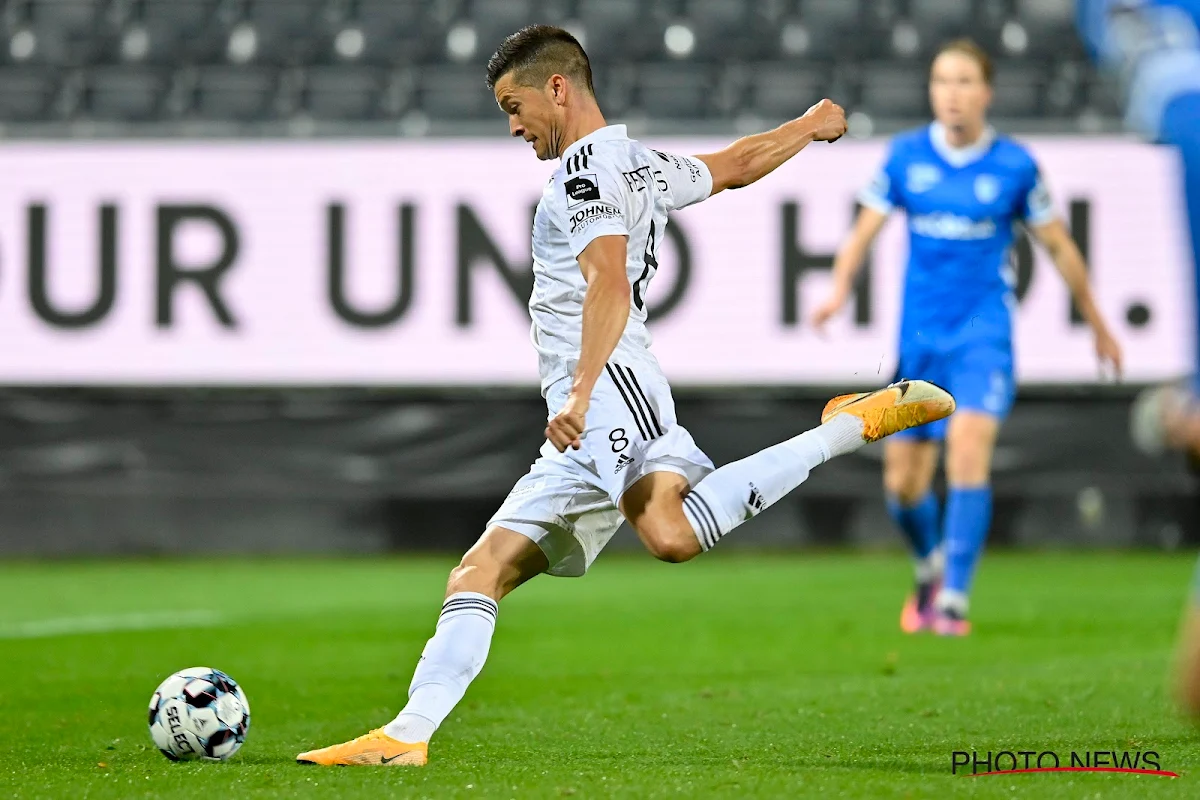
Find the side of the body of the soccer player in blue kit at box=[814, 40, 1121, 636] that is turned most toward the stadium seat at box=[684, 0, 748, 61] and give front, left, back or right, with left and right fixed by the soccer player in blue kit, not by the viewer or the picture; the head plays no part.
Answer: back

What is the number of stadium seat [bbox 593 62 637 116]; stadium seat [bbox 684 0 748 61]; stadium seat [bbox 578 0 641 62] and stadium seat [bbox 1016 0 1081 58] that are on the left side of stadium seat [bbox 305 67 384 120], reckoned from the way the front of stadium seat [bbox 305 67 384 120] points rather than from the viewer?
4

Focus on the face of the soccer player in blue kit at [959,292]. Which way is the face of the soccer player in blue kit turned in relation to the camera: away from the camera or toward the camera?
toward the camera

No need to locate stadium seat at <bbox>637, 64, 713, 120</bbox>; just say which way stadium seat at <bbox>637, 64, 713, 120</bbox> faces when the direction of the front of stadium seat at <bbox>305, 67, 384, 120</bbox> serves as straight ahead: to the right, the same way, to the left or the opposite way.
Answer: the same way

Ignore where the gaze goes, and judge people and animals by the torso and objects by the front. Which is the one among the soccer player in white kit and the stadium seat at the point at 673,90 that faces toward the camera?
the stadium seat

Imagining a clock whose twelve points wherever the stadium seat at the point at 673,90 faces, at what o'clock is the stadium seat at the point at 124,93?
the stadium seat at the point at 124,93 is roughly at 3 o'clock from the stadium seat at the point at 673,90.

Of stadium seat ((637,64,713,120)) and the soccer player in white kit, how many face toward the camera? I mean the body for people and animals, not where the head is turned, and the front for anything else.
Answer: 1

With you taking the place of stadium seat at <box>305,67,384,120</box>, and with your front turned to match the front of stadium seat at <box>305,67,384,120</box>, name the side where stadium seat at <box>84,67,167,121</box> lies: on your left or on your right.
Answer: on your right

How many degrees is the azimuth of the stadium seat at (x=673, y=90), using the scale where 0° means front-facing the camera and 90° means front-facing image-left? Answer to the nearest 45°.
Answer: approximately 0°

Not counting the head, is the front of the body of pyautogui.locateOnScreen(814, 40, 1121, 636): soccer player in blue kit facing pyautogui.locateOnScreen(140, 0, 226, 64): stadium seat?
no

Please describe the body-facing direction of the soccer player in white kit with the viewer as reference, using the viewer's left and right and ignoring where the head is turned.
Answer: facing to the left of the viewer

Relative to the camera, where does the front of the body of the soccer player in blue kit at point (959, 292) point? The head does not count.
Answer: toward the camera

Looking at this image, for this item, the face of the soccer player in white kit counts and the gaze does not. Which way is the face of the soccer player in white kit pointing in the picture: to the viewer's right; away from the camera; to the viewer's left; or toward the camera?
to the viewer's left

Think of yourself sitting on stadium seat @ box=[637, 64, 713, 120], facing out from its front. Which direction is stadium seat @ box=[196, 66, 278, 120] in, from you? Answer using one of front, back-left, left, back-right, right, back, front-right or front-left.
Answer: right

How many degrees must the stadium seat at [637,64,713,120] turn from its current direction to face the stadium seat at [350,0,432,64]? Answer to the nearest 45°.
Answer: approximately 90° to its right

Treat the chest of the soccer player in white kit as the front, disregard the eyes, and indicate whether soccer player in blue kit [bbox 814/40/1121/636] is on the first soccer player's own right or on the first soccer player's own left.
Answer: on the first soccer player's own right
